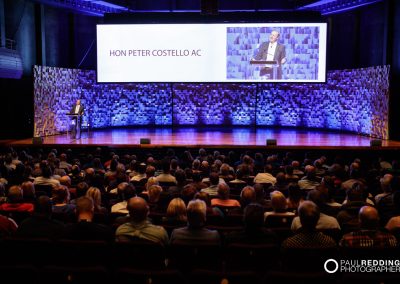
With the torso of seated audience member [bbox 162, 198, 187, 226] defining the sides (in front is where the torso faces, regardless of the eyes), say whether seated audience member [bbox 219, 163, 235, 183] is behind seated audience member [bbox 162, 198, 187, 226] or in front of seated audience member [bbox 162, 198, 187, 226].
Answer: in front

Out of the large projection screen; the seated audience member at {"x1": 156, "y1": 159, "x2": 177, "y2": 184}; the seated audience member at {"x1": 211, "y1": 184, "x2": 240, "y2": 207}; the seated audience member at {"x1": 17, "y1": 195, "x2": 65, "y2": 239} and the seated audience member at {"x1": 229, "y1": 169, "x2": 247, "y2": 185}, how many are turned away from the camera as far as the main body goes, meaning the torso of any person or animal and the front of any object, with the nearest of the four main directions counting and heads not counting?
4

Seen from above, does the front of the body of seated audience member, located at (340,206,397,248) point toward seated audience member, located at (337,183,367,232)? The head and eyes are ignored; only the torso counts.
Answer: yes

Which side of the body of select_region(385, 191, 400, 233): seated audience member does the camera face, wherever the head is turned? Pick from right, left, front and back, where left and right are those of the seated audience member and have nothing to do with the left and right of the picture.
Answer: back

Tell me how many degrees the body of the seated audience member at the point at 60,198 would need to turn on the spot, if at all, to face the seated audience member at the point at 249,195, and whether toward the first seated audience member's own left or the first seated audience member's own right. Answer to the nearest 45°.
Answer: approximately 90° to the first seated audience member's own right

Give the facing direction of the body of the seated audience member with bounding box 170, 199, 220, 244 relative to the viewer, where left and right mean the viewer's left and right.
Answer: facing away from the viewer

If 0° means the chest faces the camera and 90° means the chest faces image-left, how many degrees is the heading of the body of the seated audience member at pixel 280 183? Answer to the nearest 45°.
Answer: approximately 180°

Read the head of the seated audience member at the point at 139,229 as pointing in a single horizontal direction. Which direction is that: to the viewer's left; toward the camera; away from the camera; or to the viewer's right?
away from the camera

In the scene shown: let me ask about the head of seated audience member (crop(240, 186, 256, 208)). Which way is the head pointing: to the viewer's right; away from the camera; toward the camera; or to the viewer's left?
away from the camera

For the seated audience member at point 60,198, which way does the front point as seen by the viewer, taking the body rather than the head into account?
away from the camera

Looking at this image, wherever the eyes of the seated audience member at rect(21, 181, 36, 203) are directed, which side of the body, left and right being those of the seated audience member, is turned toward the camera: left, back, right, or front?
back

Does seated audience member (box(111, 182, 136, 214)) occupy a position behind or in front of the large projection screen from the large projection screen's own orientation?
in front

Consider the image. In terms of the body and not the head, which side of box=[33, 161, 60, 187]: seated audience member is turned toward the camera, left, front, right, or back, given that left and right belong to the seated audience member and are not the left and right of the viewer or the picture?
back

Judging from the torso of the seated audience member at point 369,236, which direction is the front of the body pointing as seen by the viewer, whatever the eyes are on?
away from the camera

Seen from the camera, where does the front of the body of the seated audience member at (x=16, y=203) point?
away from the camera

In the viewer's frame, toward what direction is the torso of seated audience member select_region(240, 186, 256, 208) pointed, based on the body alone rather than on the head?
away from the camera

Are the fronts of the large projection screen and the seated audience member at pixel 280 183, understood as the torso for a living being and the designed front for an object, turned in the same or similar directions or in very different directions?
very different directions

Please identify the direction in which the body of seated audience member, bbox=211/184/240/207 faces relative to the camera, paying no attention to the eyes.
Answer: away from the camera

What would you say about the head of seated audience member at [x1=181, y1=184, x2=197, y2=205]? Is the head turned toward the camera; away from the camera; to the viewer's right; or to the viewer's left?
away from the camera

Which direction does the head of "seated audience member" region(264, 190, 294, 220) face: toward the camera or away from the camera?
away from the camera
